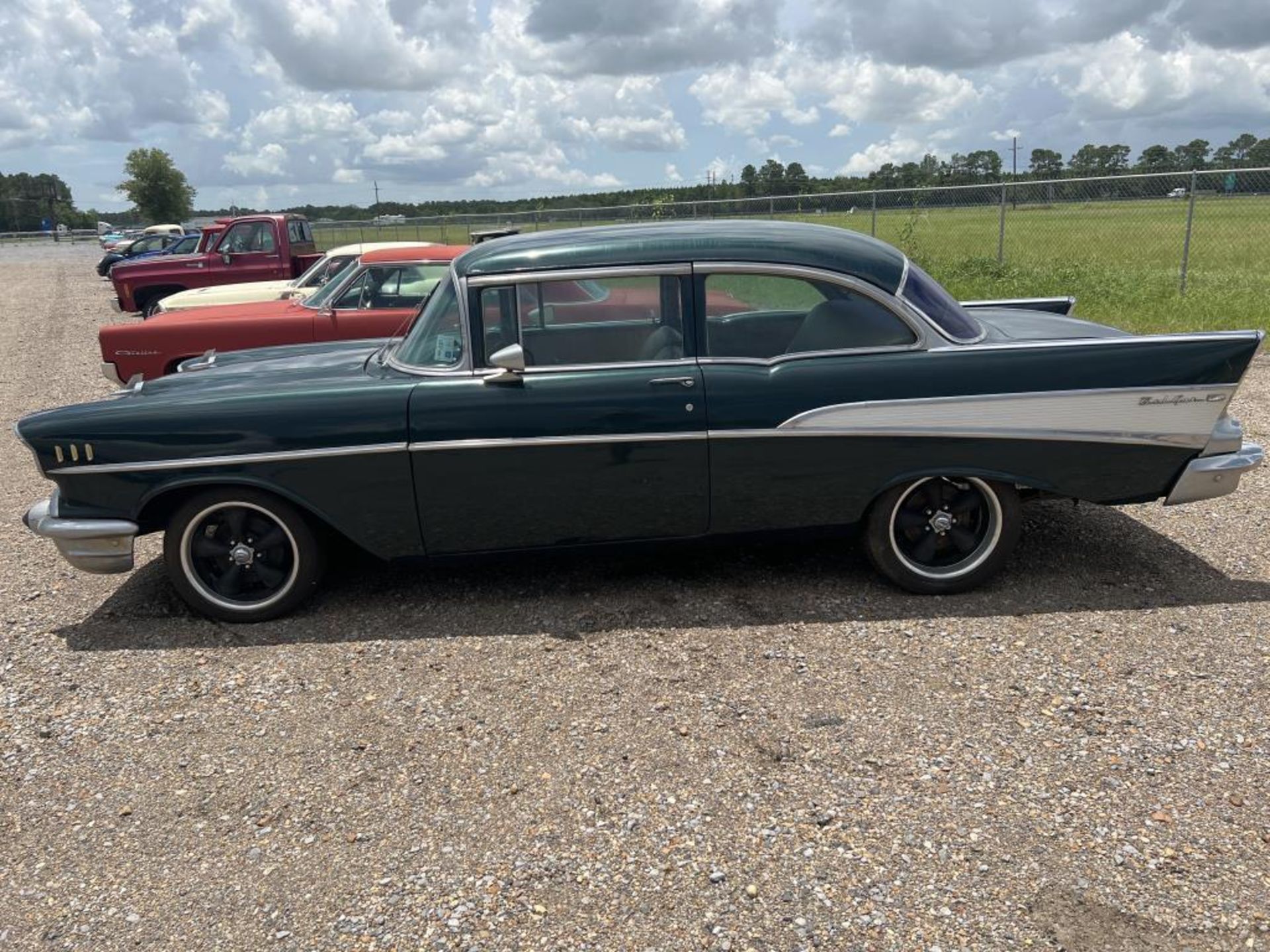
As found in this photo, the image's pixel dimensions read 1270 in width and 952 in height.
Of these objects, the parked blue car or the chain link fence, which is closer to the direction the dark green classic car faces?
the parked blue car

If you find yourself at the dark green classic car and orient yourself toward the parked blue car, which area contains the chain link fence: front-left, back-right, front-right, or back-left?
front-right

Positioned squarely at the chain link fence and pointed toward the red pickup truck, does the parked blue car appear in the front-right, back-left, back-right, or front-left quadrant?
front-right

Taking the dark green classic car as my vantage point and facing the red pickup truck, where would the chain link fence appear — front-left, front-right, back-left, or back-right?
front-right

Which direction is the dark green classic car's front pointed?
to the viewer's left

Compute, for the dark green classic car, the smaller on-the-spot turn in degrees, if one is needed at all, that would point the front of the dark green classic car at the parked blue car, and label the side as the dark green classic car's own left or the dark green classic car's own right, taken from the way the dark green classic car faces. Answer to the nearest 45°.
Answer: approximately 45° to the dark green classic car's own right

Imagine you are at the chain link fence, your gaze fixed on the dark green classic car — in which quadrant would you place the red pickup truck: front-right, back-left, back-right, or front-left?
front-right

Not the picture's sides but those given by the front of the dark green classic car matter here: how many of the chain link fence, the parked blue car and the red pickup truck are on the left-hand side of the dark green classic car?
0

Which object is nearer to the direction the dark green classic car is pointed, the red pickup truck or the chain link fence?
the red pickup truck

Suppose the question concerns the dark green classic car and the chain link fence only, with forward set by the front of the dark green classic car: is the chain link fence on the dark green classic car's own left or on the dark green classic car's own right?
on the dark green classic car's own right

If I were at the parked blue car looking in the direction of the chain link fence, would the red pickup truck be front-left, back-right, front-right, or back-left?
front-right

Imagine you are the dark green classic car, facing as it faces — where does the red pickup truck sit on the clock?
The red pickup truck is roughly at 2 o'clock from the dark green classic car.
